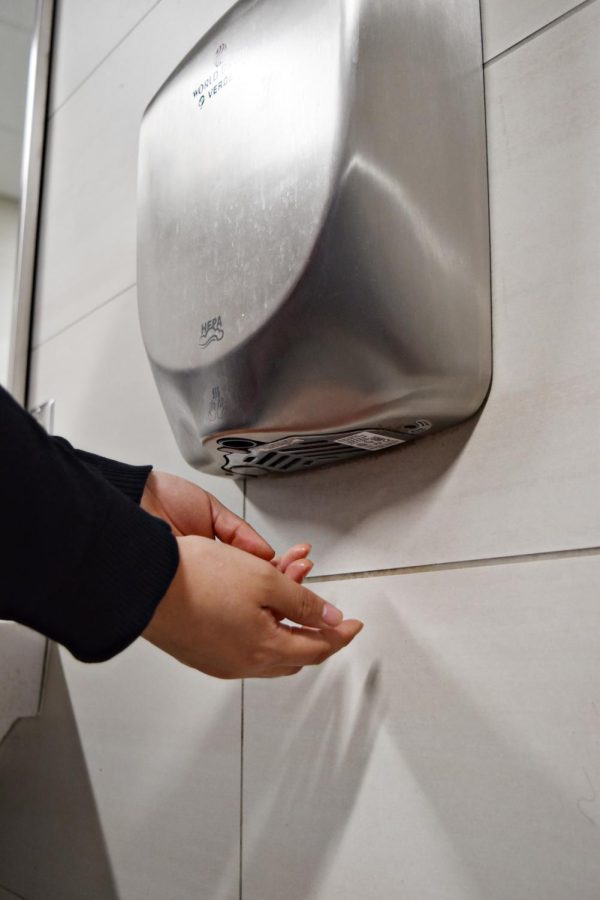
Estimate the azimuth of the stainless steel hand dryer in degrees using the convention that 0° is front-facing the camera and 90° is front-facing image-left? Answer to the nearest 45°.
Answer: approximately 45°
